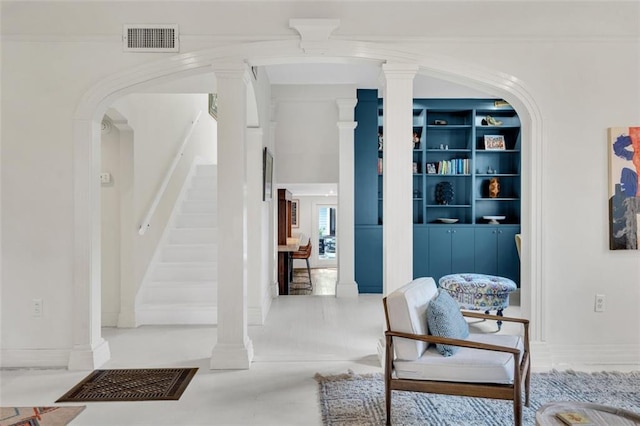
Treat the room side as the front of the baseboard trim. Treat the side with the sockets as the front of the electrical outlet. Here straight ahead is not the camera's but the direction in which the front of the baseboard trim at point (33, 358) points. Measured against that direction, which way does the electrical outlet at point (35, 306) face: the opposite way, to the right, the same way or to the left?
the same way

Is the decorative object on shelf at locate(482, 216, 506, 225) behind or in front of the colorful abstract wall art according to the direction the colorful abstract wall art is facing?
behind

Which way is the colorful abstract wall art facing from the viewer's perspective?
toward the camera

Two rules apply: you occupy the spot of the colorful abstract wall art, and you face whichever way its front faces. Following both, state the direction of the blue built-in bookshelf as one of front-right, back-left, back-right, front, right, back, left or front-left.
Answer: back-right

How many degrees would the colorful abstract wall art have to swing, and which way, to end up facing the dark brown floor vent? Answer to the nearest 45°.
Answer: approximately 45° to its right

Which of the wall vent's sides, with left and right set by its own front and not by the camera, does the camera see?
front

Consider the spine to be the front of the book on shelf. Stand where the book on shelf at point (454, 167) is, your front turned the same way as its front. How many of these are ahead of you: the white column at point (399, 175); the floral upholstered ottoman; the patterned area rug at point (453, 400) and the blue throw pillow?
4

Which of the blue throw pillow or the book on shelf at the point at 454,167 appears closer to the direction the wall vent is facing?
the blue throw pillow

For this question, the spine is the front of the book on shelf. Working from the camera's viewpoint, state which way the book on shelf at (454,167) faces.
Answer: facing the viewer

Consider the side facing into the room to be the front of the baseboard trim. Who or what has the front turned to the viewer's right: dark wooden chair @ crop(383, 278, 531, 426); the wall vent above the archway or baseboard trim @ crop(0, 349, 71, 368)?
the dark wooden chair

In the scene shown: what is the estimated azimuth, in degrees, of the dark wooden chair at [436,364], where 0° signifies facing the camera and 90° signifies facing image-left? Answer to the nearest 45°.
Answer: approximately 270°

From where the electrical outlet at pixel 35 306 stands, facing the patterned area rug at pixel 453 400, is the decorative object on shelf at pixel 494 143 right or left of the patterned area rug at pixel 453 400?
left

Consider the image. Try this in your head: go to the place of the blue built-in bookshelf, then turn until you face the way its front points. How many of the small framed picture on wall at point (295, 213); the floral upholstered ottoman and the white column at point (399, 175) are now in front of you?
2

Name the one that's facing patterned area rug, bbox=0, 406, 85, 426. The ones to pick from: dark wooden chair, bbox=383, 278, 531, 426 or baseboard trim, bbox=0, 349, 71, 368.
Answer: the baseboard trim
